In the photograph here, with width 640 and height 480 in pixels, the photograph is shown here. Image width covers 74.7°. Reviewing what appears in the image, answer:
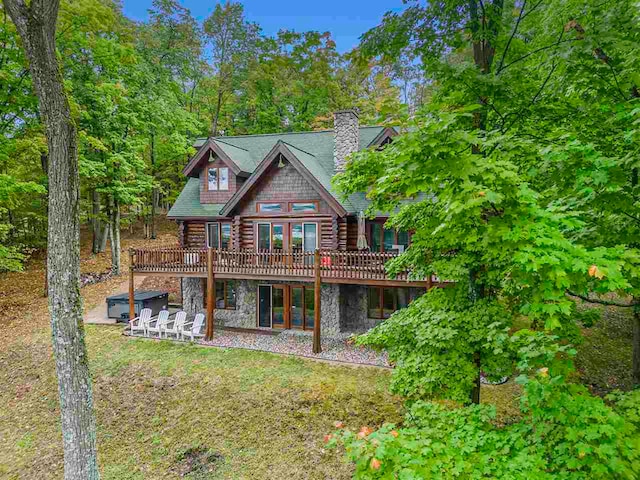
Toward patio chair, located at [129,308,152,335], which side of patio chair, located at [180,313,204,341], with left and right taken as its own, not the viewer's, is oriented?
right

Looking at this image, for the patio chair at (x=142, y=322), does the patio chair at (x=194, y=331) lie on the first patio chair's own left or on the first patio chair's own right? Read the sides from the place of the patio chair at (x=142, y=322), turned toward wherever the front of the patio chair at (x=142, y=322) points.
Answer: on the first patio chair's own left

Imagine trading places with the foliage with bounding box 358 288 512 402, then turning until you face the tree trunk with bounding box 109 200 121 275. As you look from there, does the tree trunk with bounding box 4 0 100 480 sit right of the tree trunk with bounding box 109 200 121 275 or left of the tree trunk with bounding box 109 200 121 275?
left

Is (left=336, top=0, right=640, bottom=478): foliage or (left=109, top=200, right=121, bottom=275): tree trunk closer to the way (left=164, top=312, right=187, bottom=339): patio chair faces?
the foliage

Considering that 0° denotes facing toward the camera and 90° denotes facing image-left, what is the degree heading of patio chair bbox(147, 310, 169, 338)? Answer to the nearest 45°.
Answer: approximately 45°

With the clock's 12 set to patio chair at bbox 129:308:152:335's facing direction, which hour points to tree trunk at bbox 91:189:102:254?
The tree trunk is roughly at 4 o'clock from the patio chair.

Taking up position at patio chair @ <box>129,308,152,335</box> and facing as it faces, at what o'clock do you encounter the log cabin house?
The log cabin house is roughly at 8 o'clock from the patio chair.

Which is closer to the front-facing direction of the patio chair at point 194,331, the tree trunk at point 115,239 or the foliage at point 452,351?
the foliage

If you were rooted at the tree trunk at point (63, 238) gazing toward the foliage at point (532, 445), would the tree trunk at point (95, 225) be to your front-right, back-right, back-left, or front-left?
back-left

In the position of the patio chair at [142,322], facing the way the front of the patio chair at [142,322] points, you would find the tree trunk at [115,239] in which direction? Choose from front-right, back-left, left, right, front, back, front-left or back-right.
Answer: back-right

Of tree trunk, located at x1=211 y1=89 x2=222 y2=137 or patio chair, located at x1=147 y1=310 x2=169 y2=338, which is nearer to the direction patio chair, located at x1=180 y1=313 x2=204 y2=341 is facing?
the patio chair

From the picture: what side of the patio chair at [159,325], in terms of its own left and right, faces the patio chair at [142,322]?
right
